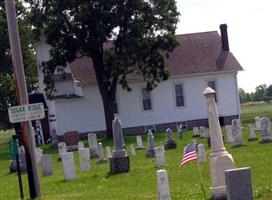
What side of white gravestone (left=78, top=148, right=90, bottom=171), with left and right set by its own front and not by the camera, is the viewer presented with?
front

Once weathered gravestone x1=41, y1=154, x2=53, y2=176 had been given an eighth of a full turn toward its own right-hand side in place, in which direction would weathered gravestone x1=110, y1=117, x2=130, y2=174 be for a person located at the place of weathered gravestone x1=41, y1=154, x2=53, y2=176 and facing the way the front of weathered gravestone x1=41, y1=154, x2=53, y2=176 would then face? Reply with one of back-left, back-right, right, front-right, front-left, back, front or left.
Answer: left

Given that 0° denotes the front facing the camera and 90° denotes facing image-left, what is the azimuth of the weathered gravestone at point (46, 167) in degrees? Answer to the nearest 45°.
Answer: approximately 0°

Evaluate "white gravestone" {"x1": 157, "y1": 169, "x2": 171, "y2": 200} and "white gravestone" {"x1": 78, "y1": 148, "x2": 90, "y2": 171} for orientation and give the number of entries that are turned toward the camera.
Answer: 2

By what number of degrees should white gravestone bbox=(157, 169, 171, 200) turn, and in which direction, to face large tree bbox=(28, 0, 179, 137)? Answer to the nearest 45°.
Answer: approximately 180°

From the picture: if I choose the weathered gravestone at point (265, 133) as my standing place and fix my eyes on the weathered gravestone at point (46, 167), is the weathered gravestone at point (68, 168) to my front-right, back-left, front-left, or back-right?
front-left

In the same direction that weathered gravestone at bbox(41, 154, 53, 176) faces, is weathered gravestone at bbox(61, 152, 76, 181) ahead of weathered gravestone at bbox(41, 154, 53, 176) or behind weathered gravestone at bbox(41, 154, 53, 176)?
ahead

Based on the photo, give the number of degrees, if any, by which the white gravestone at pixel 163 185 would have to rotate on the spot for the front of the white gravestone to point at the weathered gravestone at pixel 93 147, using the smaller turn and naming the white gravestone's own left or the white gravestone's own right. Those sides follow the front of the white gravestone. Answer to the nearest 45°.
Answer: approximately 180°

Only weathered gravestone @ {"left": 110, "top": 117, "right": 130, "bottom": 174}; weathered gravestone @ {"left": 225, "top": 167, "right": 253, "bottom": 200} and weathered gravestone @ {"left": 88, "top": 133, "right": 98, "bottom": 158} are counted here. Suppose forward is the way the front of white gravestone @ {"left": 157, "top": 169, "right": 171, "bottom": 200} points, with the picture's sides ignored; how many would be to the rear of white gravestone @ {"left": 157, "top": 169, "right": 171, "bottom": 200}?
2

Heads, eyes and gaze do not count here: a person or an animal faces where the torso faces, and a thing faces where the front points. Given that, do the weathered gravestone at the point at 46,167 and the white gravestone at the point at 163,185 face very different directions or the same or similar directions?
same or similar directions

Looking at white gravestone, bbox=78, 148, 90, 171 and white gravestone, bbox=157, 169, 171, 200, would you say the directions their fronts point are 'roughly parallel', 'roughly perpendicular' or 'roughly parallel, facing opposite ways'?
roughly parallel

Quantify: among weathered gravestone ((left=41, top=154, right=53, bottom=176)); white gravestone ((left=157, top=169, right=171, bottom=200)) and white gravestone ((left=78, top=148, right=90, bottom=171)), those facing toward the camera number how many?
3

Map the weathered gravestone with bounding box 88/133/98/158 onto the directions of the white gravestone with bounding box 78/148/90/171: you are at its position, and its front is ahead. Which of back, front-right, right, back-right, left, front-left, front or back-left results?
back

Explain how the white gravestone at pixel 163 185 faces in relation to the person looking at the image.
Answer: facing the viewer
